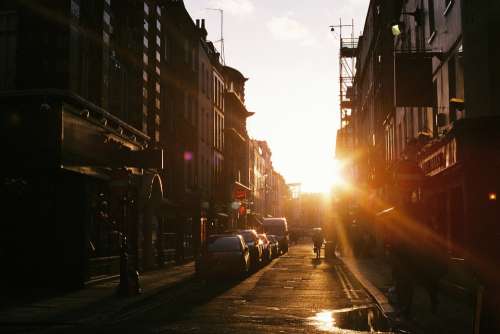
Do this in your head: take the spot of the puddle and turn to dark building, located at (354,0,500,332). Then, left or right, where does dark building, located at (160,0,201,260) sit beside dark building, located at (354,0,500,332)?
left

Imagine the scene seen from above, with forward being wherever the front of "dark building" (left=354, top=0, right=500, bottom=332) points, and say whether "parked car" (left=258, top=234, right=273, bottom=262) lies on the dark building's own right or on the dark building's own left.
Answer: on the dark building's own right

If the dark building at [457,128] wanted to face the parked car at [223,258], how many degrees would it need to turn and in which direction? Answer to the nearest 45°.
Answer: approximately 45° to its right

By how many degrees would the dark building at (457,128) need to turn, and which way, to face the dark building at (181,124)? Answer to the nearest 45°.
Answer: approximately 45° to its right

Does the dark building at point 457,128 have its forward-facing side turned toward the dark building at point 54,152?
yes

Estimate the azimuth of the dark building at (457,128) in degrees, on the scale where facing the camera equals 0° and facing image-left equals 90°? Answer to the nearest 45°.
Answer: approximately 90°

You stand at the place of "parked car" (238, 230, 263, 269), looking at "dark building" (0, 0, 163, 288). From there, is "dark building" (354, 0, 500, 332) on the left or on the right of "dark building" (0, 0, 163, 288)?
left

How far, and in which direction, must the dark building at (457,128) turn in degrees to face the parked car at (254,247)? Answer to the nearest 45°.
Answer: approximately 45° to its right
